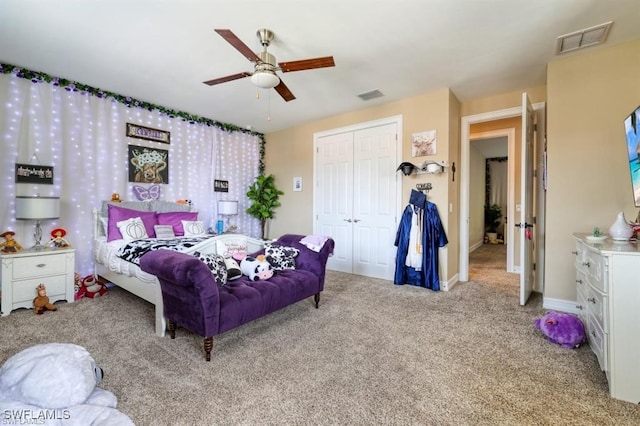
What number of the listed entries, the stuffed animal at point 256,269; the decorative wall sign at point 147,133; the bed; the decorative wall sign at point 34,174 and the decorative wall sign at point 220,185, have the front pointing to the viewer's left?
0

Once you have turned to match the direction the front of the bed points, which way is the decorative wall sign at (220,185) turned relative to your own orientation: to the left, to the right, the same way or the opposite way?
the same way

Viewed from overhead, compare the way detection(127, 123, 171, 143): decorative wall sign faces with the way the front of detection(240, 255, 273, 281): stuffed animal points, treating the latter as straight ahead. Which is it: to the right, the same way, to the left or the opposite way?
the same way

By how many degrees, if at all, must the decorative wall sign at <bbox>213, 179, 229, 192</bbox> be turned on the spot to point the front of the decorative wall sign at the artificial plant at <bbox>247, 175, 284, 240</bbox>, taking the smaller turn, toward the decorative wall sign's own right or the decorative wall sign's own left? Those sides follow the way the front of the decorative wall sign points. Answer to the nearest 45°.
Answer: approximately 45° to the decorative wall sign's own left

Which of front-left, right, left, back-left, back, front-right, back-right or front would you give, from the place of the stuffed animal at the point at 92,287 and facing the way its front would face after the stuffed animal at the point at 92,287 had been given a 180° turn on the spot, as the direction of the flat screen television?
back-right

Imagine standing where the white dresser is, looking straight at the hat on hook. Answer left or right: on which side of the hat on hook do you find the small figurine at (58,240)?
left

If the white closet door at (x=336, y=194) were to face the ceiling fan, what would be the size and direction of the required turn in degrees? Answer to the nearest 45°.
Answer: approximately 45° to its left

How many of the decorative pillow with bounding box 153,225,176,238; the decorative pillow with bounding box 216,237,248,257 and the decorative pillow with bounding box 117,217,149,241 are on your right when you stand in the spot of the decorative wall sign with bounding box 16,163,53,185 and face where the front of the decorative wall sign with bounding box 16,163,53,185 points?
0

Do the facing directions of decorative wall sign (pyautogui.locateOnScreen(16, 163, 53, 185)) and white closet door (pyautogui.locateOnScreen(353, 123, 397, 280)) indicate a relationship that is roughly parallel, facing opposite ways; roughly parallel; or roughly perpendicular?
roughly perpendicular

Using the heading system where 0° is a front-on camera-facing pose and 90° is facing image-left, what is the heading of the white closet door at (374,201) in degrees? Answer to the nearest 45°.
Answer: approximately 45°

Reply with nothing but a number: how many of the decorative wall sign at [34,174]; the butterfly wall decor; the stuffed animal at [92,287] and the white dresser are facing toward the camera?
3

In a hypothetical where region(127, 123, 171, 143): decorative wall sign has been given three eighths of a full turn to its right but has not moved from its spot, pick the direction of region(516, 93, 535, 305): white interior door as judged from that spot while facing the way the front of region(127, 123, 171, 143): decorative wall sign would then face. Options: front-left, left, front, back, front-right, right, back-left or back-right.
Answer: back-left

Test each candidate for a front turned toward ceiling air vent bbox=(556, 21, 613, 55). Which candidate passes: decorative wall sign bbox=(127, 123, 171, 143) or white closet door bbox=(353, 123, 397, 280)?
the decorative wall sign

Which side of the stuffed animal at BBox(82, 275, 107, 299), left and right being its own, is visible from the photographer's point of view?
front

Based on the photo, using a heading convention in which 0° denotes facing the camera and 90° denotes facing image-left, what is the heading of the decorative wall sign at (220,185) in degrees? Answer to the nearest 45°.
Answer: approximately 315°

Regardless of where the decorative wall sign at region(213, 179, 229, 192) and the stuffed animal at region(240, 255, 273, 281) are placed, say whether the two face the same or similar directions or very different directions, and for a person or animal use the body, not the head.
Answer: same or similar directions

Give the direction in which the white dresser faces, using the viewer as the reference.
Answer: facing to the left of the viewer

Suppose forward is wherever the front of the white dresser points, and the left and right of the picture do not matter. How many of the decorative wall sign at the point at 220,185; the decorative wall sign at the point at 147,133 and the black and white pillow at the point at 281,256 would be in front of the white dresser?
3

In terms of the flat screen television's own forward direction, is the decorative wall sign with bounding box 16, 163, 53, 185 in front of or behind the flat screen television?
in front
